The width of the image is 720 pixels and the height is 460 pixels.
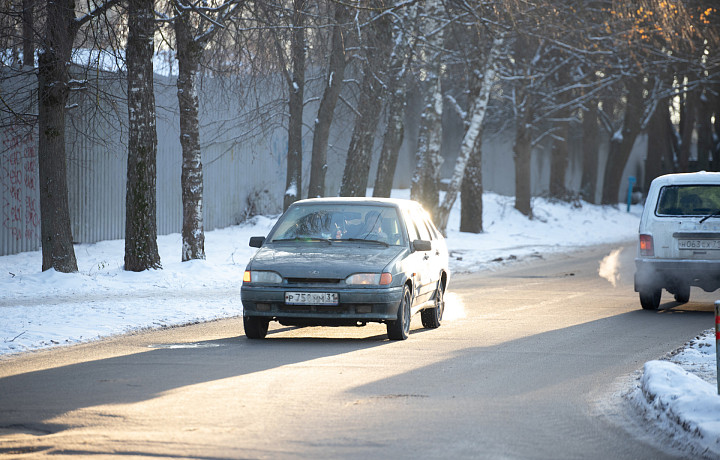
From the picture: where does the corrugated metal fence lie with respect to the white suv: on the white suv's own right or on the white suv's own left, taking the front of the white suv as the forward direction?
on the white suv's own left

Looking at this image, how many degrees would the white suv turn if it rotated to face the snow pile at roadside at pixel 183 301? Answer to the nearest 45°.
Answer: approximately 90° to its left

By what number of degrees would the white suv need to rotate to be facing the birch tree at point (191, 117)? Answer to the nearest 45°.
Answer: approximately 90° to its left

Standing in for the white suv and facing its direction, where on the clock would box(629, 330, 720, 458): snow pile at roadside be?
The snow pile at roadside is roughly at 6 o'clock from the white suv.

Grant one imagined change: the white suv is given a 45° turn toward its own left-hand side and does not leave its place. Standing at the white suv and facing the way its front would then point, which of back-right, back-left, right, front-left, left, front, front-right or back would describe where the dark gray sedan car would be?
left

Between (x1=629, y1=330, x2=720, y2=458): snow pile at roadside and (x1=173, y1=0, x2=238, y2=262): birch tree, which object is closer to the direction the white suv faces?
the birch tree

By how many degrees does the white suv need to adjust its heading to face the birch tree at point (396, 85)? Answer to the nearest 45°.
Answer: approximately 45° to its left

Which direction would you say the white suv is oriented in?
away from the camera
